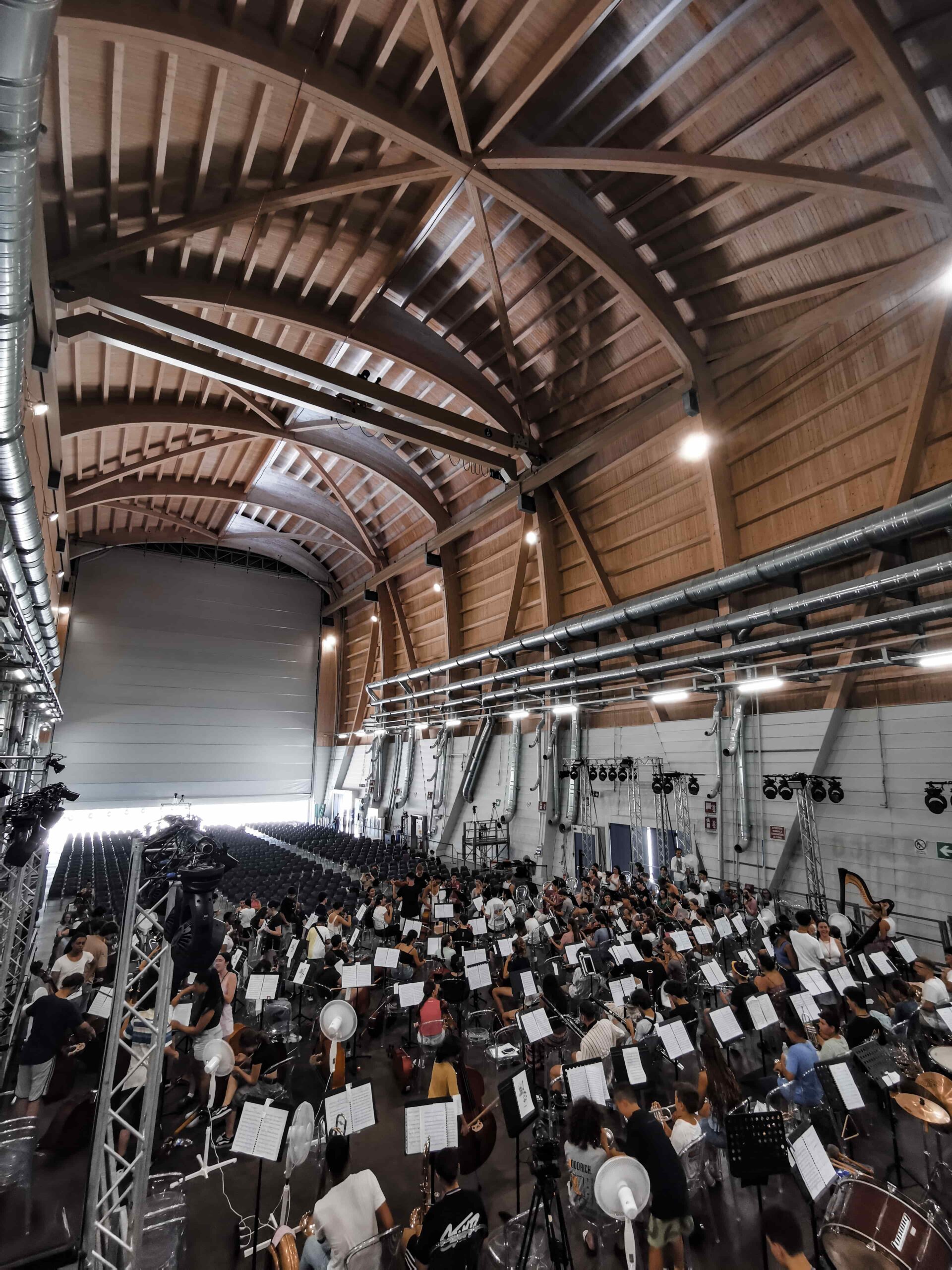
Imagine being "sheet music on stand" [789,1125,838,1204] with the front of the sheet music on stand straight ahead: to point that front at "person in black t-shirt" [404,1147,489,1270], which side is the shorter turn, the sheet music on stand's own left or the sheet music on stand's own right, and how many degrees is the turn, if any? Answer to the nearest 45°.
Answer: approximately 90° to the sheet music on stand's own right

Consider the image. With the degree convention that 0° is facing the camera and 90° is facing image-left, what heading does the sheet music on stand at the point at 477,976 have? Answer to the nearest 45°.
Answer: approximately 0°

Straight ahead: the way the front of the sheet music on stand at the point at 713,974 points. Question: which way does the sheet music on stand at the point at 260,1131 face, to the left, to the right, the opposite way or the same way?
the same way

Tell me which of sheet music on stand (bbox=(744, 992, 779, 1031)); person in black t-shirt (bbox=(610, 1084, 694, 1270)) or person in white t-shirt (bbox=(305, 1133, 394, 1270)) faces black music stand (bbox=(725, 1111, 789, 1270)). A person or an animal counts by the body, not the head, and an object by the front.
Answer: the sheet music on stand

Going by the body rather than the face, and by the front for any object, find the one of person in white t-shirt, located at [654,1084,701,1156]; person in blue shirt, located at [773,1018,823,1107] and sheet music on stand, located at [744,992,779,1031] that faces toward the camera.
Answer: the sheet music on stand

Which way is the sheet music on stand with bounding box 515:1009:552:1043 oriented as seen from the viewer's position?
toward the camera

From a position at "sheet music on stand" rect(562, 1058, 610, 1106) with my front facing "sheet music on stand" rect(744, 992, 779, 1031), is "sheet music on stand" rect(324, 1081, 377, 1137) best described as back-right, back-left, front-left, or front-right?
back-left

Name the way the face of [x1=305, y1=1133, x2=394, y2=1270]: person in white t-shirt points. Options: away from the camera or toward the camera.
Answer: away from the camera

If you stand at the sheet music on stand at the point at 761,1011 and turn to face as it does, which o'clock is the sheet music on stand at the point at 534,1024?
the sheet music on stand at the point at 534,1024 is roughly at 2 o'clock from the sheet music on stand at the point at 761,1011.

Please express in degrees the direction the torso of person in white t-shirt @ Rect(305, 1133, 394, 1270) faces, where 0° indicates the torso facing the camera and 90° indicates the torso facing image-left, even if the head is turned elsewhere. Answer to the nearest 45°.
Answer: approximately 180°

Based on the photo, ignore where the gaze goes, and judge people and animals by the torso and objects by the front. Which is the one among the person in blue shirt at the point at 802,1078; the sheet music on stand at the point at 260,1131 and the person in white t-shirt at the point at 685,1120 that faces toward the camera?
the sheet music on stand

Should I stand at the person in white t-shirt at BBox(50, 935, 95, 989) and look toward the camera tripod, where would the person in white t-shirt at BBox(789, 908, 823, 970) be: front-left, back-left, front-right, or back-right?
front-left

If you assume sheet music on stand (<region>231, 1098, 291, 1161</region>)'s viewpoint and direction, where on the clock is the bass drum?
The bass drum is roughly at 10 o'clock from the sheet music on stand.

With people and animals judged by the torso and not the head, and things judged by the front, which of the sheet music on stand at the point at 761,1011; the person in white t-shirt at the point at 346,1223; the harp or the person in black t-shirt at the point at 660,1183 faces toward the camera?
the sheet music on stand
